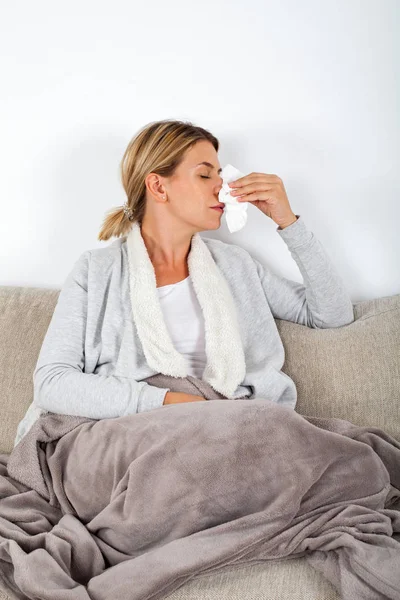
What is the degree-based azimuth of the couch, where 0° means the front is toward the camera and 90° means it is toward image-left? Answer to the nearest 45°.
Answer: approximately 0°

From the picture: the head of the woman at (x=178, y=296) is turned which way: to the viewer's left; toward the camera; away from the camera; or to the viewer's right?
to the viewer's right
